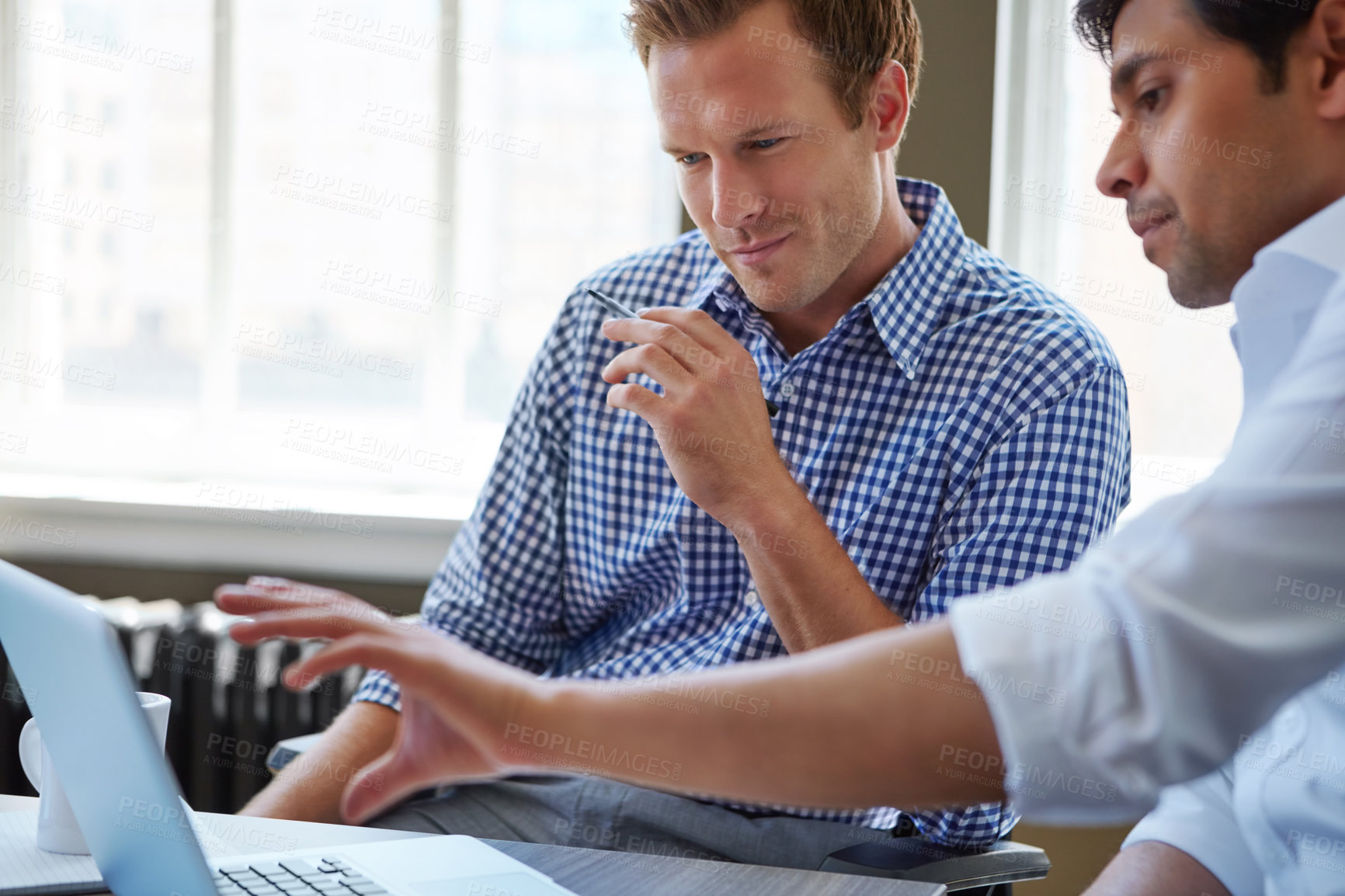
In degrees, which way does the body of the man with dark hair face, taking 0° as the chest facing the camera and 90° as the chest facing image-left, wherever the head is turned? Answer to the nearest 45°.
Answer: approximately 90°

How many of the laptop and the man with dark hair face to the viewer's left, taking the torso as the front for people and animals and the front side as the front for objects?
1

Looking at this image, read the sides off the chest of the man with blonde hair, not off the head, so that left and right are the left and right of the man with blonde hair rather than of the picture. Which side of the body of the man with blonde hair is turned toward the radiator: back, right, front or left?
right

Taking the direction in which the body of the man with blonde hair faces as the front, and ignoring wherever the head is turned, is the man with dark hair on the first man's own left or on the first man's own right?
on the first man's own left

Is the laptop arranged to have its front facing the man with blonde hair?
yes

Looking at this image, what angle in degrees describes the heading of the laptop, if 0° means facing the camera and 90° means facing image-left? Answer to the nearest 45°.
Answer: approximately 225°

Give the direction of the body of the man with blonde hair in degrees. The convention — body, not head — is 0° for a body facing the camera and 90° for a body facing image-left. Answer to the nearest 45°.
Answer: approximately 45°
